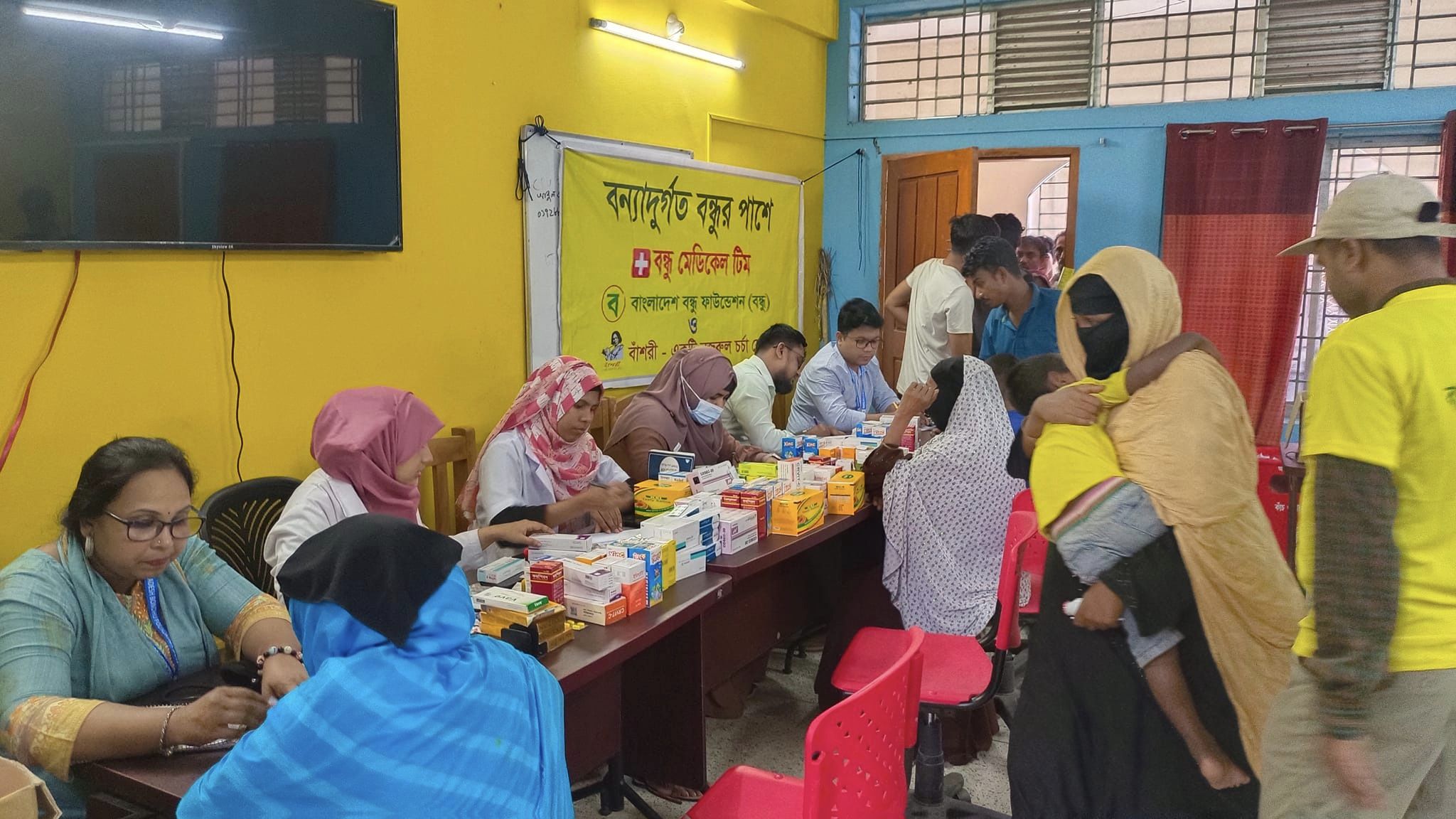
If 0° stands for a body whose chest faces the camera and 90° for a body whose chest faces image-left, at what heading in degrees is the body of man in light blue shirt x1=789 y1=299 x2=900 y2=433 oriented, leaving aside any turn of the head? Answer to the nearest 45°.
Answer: approximately 315°

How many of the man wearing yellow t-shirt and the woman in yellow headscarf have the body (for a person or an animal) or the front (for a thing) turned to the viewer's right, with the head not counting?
0

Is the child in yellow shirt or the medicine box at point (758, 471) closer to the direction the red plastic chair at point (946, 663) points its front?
the medicine box

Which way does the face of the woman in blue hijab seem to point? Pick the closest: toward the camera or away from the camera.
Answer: away from the camera

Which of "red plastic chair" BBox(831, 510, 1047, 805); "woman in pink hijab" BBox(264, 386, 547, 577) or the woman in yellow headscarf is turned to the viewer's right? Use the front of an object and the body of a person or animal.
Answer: the woman in pink hijab

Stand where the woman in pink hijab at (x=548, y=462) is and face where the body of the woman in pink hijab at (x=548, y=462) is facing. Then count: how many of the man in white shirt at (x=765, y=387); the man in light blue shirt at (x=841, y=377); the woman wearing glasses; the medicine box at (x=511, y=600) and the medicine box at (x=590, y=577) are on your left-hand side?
2

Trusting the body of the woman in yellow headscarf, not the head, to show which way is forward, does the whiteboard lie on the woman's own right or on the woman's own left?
on the woman's own right

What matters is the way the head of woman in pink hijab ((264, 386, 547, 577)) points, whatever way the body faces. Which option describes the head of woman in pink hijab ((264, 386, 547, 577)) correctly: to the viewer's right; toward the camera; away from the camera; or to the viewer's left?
to the viewer's right

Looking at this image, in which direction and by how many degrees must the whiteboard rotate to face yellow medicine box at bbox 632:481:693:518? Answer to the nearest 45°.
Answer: approximately 45° to its right

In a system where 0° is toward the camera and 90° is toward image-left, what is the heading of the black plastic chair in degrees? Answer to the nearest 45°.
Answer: approximately 315°

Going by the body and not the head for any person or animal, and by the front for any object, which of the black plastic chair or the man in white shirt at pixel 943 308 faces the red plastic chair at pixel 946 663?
the black plastic chair

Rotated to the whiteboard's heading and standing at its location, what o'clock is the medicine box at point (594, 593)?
The medicine box is roughly at 1 o'clock from the whiteboard.

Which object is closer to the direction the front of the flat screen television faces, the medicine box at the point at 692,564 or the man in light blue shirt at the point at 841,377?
the medicine box

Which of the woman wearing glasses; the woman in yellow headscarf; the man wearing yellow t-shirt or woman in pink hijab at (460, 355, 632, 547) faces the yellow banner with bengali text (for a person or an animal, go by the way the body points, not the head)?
the man wearing yellow t-shirt

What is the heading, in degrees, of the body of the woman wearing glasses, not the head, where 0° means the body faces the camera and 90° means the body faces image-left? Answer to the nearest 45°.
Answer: approximately 315°

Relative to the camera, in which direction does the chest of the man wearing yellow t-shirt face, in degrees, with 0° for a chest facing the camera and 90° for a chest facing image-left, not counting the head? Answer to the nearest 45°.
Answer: approximately 135°

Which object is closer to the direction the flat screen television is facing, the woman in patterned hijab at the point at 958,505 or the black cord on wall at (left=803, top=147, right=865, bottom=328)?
the woman in patterned hijab

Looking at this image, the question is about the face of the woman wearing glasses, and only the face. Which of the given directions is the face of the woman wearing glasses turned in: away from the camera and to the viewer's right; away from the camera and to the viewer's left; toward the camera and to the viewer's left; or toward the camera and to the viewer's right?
toward the camera and to the viewer's right
